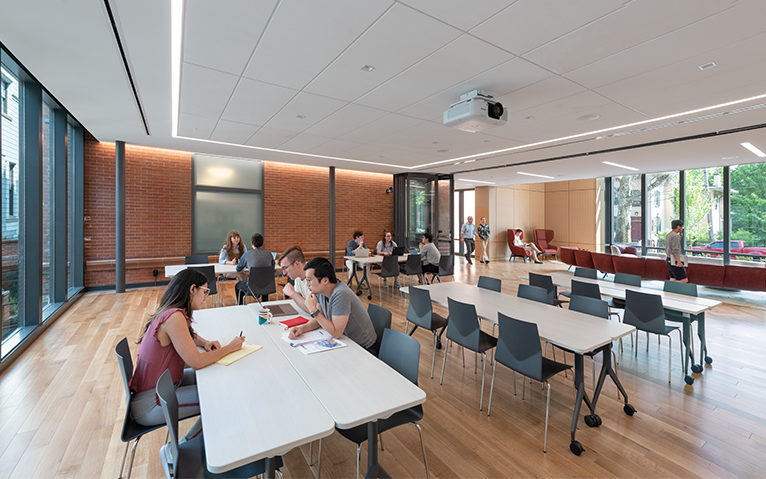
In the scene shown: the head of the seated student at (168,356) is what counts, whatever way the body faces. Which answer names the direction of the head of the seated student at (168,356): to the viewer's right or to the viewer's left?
to the viewer's right

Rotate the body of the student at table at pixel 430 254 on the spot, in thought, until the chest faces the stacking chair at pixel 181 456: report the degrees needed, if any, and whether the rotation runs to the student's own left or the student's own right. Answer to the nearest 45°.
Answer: approximately 90° to the student's own left

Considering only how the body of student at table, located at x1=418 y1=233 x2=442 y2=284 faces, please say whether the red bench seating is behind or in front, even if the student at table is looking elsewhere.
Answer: behind

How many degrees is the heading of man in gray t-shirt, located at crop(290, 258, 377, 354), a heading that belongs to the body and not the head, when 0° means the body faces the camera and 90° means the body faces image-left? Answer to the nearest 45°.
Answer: approximately 90°

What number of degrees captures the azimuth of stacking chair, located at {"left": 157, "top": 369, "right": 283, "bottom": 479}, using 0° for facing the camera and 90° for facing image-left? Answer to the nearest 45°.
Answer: approximately 270°

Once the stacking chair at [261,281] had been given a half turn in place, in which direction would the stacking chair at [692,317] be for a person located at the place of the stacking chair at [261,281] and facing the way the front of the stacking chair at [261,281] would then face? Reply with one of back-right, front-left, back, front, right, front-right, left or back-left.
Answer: front-left

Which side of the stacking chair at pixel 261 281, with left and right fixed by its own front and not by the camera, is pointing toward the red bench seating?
right

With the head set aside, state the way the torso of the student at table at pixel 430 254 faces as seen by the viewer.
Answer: to the viewer's left
